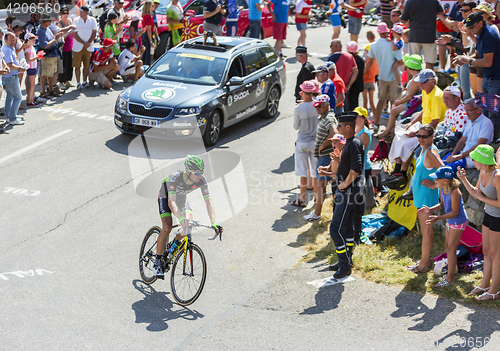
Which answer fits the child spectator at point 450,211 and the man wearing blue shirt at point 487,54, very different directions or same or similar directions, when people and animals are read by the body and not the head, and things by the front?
same or similar directions

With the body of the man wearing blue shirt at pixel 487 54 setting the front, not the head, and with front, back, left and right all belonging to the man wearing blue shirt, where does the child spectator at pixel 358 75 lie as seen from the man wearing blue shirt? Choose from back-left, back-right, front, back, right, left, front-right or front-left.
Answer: front-right

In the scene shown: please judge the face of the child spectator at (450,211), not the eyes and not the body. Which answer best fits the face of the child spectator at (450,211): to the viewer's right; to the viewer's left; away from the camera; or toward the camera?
to the viewer's left

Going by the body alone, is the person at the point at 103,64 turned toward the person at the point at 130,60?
no

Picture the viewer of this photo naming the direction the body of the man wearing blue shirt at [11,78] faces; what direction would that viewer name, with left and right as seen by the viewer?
facing to the right of the viewer

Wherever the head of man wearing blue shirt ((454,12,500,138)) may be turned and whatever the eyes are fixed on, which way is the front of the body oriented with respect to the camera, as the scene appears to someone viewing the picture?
to the viewer's left

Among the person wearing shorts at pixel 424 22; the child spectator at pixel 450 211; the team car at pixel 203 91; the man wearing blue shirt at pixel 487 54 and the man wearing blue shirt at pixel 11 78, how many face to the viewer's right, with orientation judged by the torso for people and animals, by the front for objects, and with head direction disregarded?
1

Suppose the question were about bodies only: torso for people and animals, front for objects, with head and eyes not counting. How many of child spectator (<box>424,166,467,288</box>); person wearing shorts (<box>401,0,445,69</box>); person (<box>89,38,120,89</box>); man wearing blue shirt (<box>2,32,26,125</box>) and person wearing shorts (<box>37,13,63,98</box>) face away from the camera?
1

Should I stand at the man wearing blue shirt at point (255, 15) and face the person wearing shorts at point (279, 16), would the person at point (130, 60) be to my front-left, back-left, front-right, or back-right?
back-right

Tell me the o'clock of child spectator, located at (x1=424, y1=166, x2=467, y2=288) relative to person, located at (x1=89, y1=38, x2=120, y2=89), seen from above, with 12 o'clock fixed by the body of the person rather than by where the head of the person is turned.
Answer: The child spectator is roughly at 1 o'clock from the person.

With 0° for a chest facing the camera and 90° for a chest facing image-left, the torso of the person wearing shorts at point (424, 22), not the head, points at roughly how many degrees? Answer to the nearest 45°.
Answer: approximately 180°

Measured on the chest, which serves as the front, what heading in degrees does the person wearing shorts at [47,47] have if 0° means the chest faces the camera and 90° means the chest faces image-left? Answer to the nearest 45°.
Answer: approximately 315°

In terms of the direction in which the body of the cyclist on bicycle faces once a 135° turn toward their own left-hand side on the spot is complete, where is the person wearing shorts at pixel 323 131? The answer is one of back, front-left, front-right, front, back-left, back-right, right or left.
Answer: front-right

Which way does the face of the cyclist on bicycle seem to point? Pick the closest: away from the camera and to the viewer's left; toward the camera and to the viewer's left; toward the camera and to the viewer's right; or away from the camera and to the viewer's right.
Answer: toward the camera and to the viewer's right

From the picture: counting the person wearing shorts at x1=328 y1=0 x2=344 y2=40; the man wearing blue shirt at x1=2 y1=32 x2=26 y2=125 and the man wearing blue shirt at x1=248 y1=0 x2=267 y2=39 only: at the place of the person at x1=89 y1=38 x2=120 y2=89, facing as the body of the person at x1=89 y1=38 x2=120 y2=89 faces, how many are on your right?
1
